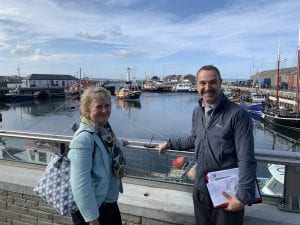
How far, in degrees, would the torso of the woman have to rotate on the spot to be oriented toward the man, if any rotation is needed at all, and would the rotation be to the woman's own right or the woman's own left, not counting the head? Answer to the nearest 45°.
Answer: approximately 45° to the woman's own left

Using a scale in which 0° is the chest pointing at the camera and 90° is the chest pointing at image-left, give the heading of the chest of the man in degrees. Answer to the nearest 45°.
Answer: approximately 45°

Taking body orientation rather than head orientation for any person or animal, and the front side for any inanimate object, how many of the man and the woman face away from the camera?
0

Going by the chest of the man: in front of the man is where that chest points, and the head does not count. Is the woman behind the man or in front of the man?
in front

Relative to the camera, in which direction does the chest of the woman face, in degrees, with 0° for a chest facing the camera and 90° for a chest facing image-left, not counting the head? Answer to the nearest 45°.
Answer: approximately 315°
